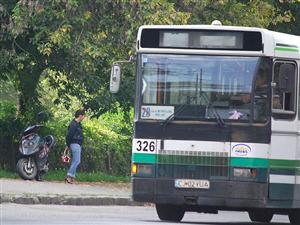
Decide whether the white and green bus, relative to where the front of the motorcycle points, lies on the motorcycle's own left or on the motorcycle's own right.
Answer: on the motorcycle's own left

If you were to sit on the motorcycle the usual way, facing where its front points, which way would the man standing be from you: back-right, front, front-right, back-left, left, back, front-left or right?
back-left

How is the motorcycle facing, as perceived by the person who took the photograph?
facing the viewer and to the left of the viewer
